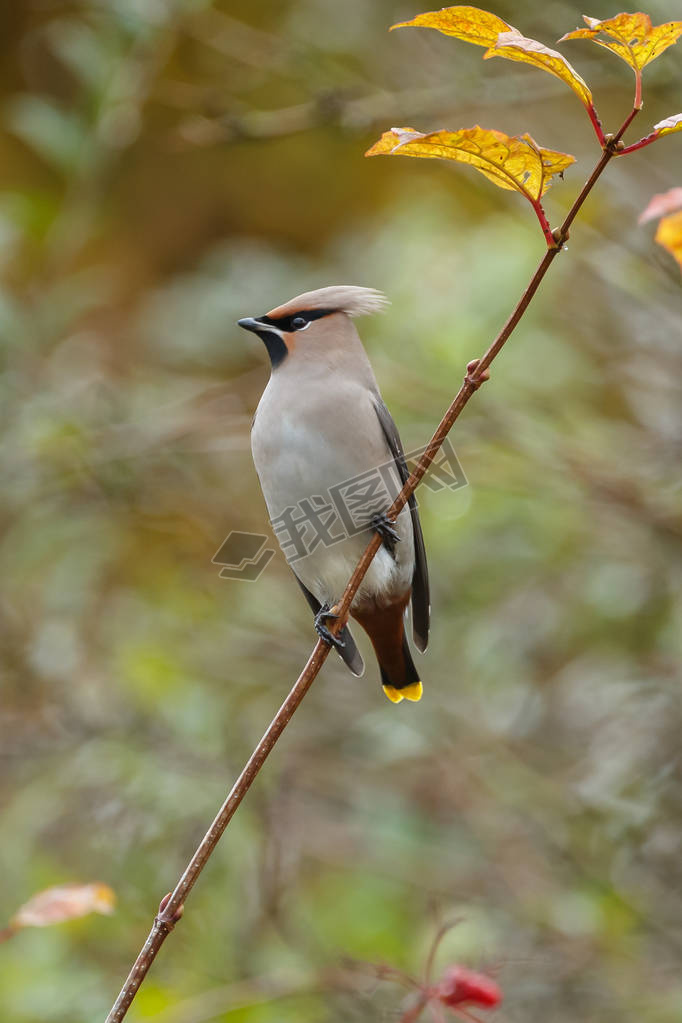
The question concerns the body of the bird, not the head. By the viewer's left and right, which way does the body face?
facing the viewer and to the left of the viewer

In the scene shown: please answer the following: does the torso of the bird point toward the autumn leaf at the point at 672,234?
no
